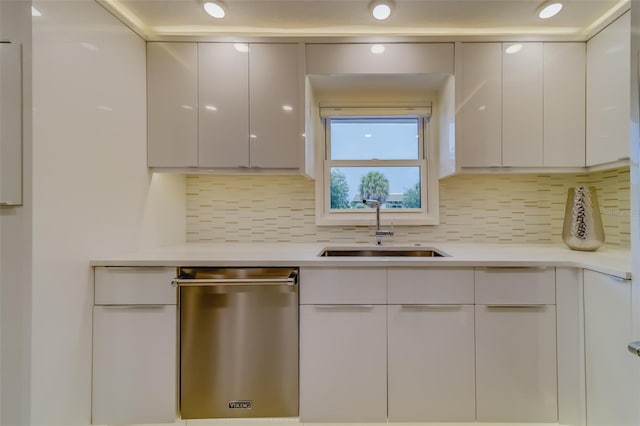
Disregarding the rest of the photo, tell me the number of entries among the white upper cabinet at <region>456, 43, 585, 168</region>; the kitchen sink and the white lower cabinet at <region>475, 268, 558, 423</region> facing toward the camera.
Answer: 3

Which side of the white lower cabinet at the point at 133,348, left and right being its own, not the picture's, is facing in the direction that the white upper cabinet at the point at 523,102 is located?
left

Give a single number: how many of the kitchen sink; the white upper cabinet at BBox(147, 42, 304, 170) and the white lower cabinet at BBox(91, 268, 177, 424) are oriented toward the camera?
3

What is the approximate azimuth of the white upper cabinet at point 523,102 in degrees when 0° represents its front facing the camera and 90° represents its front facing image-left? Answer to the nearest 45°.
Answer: approximately 0°

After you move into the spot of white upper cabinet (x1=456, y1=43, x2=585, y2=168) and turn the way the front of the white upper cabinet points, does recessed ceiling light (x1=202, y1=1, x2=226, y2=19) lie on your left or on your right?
on your right

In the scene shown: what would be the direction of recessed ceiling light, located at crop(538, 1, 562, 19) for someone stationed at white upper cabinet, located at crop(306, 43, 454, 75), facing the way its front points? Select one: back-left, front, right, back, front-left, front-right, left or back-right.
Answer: left

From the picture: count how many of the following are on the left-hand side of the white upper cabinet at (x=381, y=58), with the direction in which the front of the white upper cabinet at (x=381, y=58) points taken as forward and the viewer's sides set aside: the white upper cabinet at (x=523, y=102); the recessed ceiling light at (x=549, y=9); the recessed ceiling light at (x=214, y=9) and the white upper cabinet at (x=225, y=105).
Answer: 2
